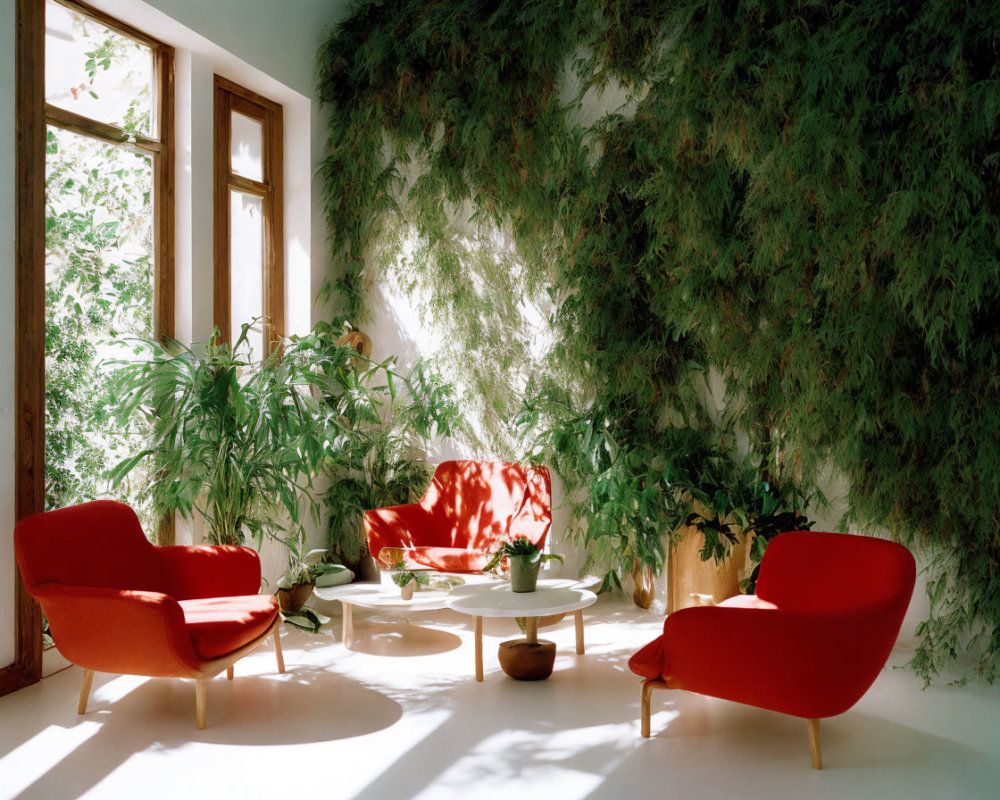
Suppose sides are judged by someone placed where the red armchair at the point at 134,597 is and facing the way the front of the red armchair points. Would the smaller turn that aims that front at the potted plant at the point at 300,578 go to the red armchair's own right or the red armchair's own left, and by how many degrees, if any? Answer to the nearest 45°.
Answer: approximately 90° to the red armchair's own left

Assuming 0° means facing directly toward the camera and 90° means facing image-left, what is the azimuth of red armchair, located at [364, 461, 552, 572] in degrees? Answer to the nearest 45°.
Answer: approximately 45°

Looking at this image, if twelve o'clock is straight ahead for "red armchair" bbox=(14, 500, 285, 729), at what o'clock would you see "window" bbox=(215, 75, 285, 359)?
The window is roughly at 8 o'clock from the red armchair.

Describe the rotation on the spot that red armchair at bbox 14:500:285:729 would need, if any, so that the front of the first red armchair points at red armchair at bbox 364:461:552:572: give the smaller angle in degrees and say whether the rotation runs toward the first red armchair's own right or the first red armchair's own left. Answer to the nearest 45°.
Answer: approximately 90° to the first red armchair's own left

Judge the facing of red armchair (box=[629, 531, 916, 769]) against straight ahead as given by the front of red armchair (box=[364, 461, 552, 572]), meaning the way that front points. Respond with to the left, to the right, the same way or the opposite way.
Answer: to the right

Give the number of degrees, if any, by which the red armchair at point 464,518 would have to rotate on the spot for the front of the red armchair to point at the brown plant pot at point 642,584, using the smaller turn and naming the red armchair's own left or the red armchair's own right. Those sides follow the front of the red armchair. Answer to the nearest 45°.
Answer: approximately 135° to the red armchair's own left

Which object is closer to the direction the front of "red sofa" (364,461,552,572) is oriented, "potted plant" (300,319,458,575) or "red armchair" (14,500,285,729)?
the red armchair
